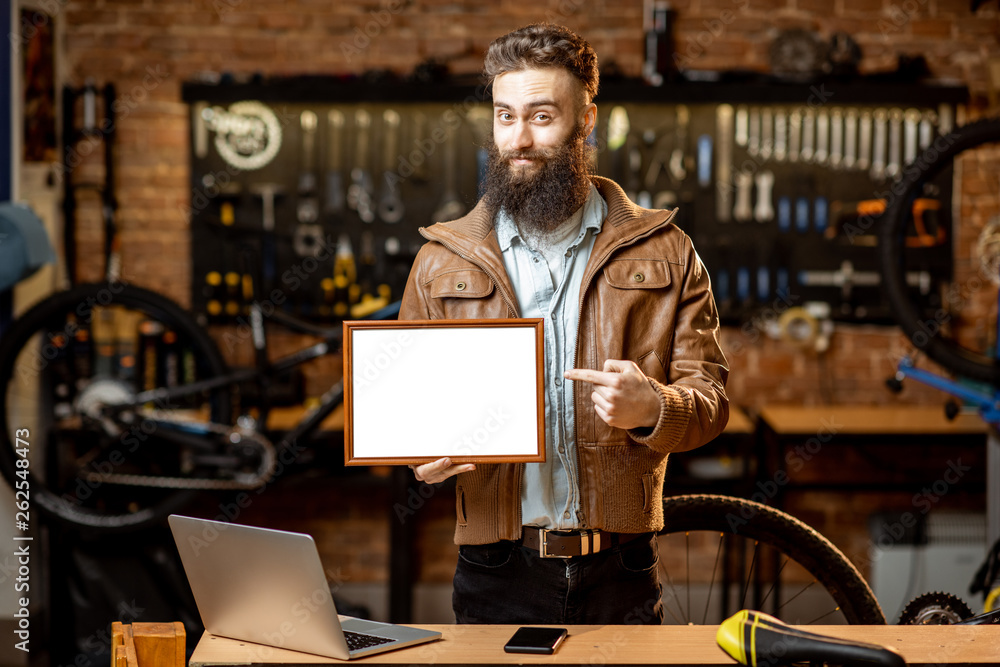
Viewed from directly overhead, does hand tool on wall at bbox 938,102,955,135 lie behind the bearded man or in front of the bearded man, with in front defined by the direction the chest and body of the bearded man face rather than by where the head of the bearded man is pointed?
behind

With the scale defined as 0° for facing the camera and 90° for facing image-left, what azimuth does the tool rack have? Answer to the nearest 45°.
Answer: approximately 0°

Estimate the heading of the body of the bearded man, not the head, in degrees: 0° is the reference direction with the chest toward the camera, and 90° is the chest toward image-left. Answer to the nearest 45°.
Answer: approximately 0°

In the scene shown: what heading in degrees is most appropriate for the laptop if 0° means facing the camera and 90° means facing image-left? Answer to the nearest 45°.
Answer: approximately 225°

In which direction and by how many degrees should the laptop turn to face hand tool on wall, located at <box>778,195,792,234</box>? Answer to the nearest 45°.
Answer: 0° — it already faces it

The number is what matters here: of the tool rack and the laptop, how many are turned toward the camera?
1

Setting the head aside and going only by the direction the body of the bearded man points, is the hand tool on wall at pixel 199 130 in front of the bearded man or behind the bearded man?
behind

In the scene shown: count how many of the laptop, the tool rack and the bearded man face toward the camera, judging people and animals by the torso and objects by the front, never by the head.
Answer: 2
